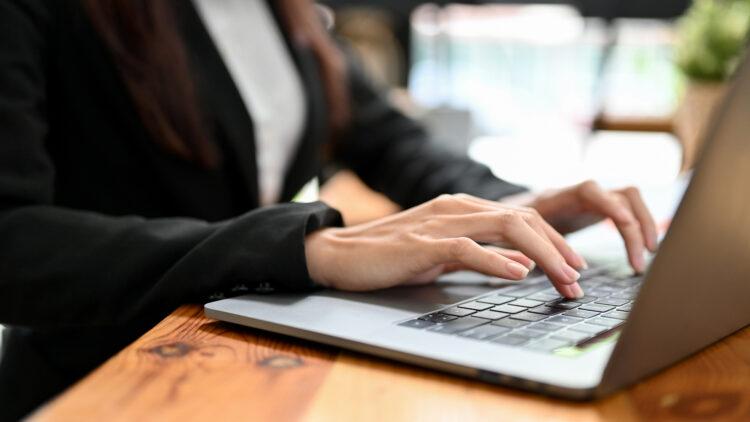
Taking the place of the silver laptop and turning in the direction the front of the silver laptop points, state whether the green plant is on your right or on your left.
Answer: on your right

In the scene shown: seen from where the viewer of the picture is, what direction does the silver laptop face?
facing away from the viewer and to the left of the viewer

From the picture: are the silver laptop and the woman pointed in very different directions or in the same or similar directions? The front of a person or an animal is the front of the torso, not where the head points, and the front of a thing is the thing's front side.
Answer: very different directions

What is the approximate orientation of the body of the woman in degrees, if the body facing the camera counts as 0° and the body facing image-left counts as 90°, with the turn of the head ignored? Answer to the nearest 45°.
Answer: approximately 315°
